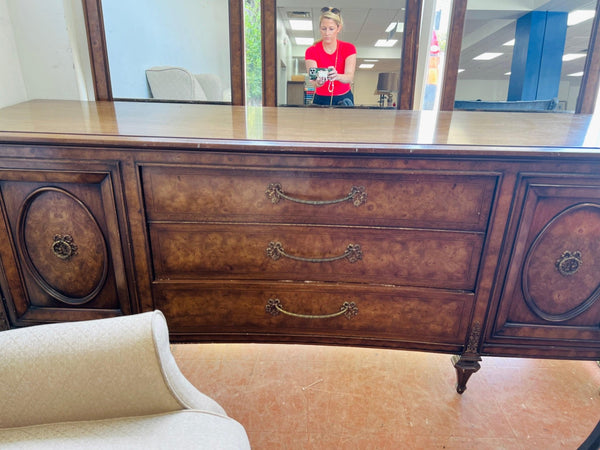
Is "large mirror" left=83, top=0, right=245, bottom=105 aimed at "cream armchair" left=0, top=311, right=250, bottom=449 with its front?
yes

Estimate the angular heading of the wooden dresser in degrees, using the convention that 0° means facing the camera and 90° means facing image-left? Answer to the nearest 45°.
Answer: approximately 0°

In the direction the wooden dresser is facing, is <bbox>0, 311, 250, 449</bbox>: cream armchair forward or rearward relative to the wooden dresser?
forward
